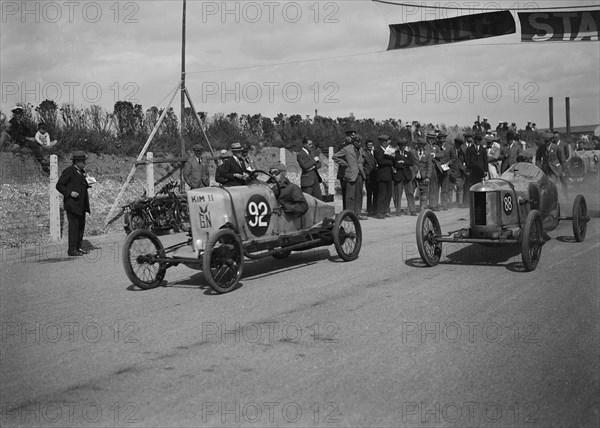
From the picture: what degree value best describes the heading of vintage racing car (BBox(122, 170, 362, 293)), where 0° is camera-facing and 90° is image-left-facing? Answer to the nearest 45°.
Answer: approximately 45°

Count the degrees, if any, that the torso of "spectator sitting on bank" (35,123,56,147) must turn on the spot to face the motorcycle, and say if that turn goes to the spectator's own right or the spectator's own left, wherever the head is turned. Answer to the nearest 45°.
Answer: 0° — they already face it

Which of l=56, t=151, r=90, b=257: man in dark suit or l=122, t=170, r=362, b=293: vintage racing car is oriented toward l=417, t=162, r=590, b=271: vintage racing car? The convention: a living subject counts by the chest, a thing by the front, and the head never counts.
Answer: the man in dark suit

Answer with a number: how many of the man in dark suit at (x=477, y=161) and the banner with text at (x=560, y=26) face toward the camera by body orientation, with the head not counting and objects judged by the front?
2

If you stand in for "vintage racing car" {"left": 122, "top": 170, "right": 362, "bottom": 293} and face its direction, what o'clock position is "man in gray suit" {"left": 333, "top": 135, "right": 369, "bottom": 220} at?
The man in gray suit is roughly at 5 o'clock from the vintage racing car.

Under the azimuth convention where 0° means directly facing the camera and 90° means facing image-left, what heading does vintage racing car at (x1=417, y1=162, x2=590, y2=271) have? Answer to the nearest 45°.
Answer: approximately 45°

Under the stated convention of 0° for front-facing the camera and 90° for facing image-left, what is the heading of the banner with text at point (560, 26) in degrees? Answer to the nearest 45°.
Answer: approximately 0°

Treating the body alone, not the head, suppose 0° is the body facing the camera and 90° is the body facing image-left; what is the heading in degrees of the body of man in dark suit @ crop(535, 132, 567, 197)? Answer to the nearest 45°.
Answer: approximately 45°

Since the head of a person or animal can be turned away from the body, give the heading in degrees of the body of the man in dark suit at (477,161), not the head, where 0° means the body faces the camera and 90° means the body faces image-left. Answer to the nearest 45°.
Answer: approximately 0°
